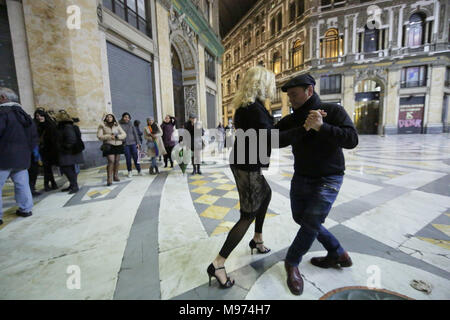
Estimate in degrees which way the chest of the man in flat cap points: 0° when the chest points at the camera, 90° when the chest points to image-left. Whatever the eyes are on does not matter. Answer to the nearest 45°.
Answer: approximately 45°

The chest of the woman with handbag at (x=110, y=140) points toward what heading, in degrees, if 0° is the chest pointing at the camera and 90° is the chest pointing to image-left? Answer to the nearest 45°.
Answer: approximately 0°

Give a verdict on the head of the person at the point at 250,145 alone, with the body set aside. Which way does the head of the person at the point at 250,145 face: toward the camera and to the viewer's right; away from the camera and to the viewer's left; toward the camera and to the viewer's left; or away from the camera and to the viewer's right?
away from the camera and to the viewer's right

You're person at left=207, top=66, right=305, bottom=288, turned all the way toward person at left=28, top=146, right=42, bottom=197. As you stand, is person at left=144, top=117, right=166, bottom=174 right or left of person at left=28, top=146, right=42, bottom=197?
right
